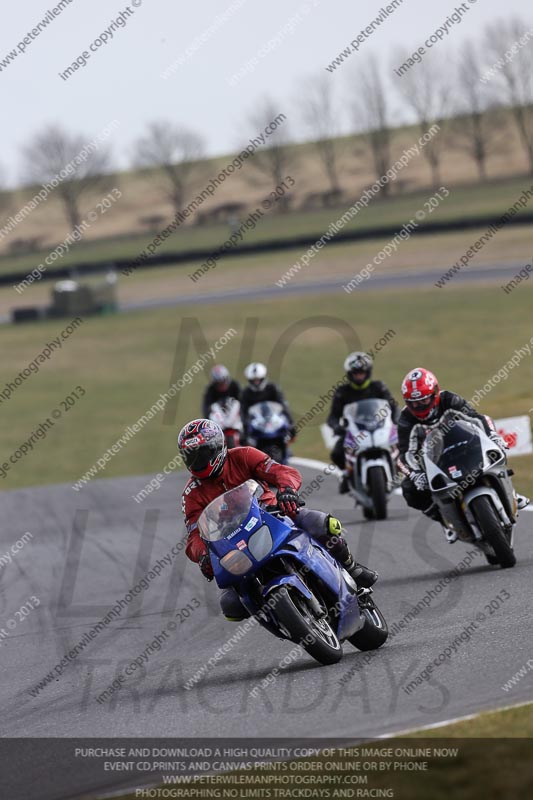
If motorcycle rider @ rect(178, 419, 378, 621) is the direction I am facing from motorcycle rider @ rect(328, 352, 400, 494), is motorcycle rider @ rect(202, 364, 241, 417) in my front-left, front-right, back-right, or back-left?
back-right

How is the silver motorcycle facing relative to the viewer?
toward the camera

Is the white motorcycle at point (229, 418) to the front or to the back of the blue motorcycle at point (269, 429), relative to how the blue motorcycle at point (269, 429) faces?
to the back

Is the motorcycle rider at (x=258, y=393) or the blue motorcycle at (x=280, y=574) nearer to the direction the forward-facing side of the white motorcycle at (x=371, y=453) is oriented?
the blue motorcycle

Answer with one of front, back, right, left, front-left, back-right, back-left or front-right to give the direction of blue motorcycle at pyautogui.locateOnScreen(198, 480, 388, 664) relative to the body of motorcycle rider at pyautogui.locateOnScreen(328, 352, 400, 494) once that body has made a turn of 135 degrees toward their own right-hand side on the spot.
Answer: back-left

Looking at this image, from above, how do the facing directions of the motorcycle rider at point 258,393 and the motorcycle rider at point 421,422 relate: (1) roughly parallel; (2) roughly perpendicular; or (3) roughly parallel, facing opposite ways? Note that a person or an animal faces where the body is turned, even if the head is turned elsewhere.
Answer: roughly parallel

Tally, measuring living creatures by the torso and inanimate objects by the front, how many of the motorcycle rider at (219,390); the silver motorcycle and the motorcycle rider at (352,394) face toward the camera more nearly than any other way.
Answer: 3

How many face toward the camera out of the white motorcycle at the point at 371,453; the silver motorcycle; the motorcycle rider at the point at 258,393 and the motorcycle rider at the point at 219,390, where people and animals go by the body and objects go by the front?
4

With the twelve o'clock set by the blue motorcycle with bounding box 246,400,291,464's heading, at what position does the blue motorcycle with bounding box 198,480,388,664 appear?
the blue motorcycle with bounding box 198,480,388,664 is roughly at 12 o'clock from the blue motorcycle with bounding box 246,400,291,464.

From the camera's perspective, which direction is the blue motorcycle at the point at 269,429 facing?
toward the camera

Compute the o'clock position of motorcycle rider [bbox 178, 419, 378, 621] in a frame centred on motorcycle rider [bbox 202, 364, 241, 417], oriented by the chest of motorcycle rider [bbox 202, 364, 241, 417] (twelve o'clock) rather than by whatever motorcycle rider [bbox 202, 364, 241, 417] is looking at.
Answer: motorcycle rider [bbox 178, 419, 378, 621] is roughly at 12 o'clock from motorcycle rider [bbox 202, 364, 241, 417].

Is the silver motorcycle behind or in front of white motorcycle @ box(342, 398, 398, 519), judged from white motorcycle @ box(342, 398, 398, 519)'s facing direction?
in front

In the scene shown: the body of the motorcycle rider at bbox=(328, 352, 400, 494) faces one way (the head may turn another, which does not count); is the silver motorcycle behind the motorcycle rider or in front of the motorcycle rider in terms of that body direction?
in front

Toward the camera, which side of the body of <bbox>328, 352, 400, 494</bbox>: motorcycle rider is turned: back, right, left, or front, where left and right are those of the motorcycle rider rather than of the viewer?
front

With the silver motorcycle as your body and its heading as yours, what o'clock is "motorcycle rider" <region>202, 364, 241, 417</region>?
The motorcycle rider is roughly at 5 o'clock from the silver motorcycle.
